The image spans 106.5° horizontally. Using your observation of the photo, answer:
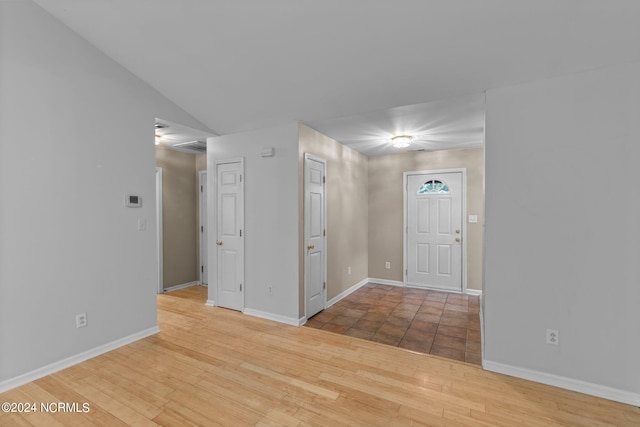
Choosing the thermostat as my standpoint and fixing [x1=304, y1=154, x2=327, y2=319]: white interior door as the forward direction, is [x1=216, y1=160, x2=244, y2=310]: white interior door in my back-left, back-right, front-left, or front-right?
front-left

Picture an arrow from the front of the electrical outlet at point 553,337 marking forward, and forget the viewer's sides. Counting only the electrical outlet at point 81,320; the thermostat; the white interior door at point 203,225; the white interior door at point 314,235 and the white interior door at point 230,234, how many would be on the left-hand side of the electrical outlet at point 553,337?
0

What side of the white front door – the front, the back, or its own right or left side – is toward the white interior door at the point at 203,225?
right

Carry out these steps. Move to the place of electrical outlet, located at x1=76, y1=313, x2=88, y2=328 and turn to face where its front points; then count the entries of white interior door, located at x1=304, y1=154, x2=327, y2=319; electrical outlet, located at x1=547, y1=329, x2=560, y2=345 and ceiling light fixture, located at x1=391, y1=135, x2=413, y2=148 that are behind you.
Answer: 0

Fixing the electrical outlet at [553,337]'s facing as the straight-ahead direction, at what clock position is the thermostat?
The thermostat is roughly at 2 o'clock from the electrical outlet.

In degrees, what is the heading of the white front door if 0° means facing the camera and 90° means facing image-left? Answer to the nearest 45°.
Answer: approximately 0°

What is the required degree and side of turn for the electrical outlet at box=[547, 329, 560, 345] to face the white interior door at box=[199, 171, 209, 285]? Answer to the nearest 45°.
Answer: approximately 90° to its right

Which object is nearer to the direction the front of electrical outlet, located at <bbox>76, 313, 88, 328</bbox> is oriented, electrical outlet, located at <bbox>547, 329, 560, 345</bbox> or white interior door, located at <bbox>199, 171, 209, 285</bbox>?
the electrical outlet

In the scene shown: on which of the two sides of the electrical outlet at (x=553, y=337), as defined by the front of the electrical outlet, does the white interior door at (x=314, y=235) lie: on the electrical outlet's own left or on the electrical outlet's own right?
on the electrical outlet's own right

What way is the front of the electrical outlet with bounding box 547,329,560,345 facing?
toward the camera

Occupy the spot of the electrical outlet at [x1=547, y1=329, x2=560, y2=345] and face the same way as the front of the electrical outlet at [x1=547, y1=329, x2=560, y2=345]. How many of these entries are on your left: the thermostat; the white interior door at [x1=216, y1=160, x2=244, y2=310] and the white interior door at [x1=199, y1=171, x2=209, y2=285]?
0

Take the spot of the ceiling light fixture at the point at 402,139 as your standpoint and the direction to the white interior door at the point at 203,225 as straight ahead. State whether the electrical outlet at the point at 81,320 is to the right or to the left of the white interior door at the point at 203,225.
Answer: left

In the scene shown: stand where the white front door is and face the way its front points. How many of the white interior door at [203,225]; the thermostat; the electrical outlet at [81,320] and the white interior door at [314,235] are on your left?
0

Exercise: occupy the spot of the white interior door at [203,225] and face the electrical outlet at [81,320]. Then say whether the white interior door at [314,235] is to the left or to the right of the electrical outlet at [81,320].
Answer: left

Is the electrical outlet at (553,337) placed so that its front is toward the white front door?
no

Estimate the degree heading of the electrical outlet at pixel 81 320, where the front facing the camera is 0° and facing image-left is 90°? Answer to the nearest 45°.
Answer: approximately 315°
